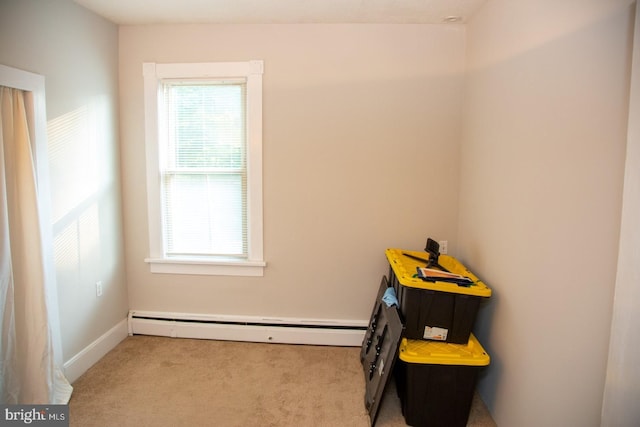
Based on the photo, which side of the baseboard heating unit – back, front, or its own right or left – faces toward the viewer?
front

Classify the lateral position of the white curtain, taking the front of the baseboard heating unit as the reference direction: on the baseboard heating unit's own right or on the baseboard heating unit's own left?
on the baseboard heating unit's own right
